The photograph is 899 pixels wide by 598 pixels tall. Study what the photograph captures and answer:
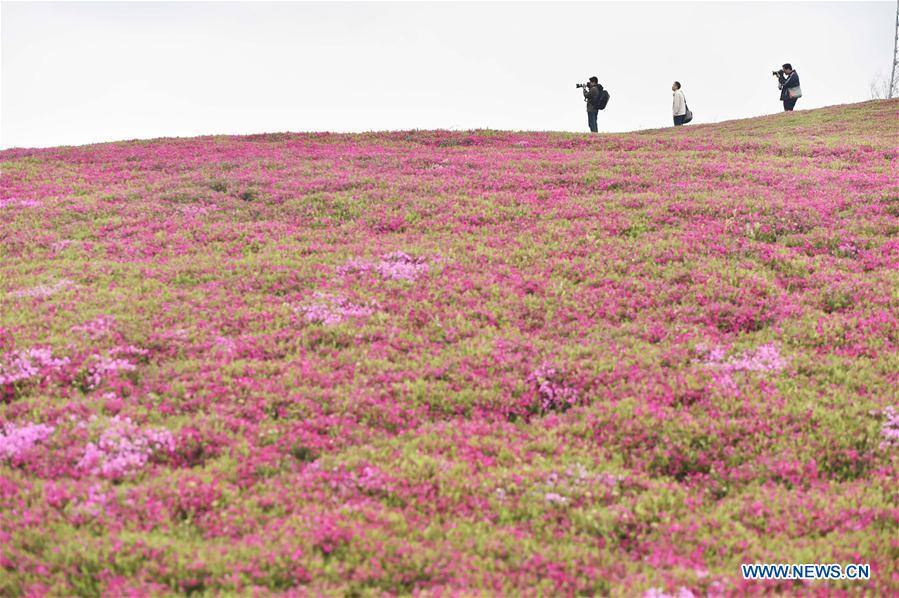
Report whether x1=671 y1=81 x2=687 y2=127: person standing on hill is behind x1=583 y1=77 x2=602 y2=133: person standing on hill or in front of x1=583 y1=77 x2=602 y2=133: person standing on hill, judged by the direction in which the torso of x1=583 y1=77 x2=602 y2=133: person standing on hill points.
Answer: behind

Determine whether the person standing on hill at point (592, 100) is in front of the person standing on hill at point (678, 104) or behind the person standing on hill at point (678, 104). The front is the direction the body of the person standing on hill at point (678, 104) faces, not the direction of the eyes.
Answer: in front

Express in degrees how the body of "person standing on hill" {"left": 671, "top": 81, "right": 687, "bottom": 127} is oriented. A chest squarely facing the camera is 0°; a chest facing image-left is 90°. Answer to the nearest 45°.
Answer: approximately 90°

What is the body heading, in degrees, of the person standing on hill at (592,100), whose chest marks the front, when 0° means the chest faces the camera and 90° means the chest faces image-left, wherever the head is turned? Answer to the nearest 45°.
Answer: approximately 90°

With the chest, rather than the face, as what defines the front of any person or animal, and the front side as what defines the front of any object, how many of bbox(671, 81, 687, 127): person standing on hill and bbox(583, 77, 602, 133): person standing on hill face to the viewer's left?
2
